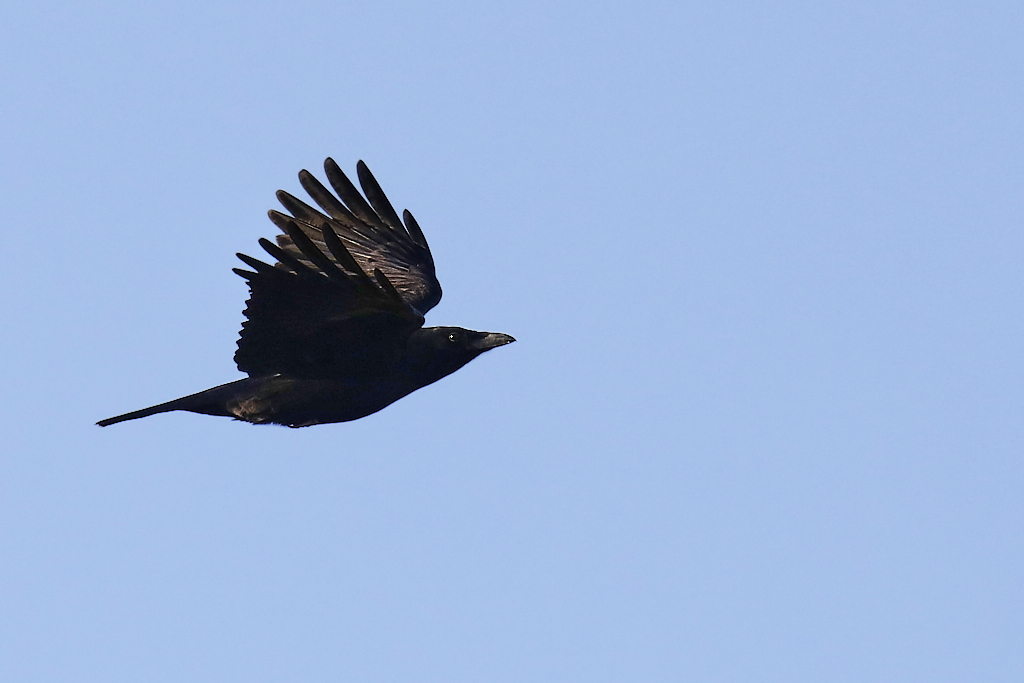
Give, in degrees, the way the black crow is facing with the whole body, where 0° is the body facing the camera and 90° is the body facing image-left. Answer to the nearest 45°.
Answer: approximately 270°
